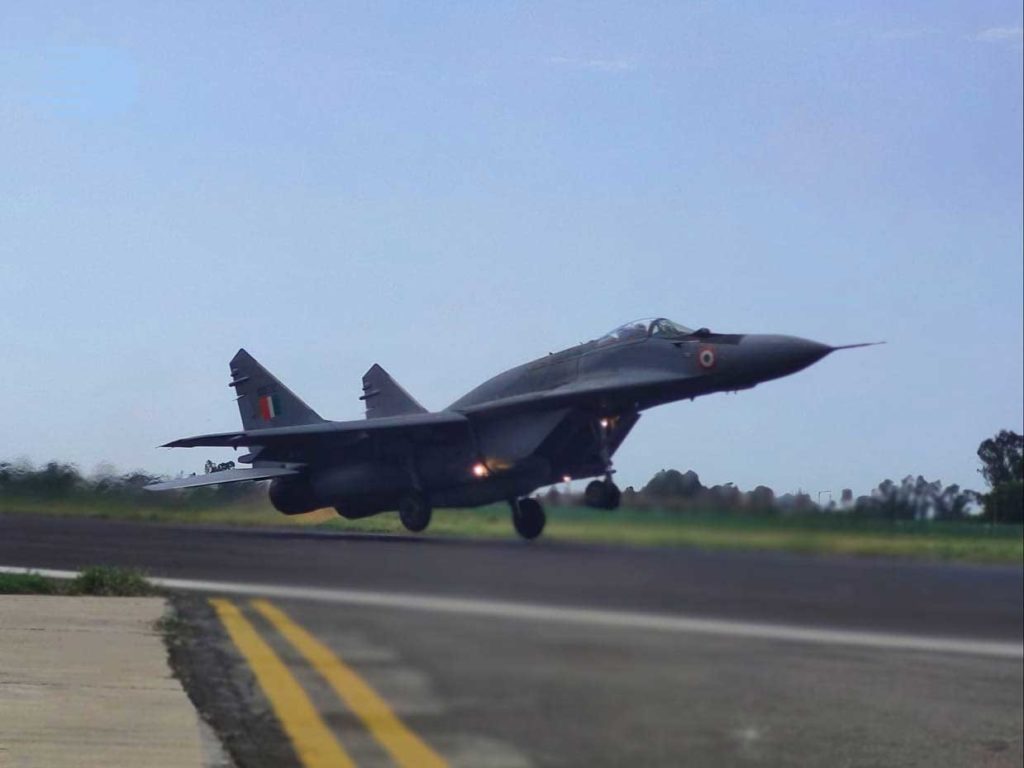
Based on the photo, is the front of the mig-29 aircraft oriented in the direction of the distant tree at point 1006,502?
no

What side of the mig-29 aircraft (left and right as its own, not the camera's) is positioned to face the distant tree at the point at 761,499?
left

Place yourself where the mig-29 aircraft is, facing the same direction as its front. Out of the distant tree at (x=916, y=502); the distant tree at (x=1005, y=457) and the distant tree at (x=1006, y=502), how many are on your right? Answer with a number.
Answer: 0

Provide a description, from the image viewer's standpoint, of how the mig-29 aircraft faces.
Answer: facing the viewer and to the right of the viewer
